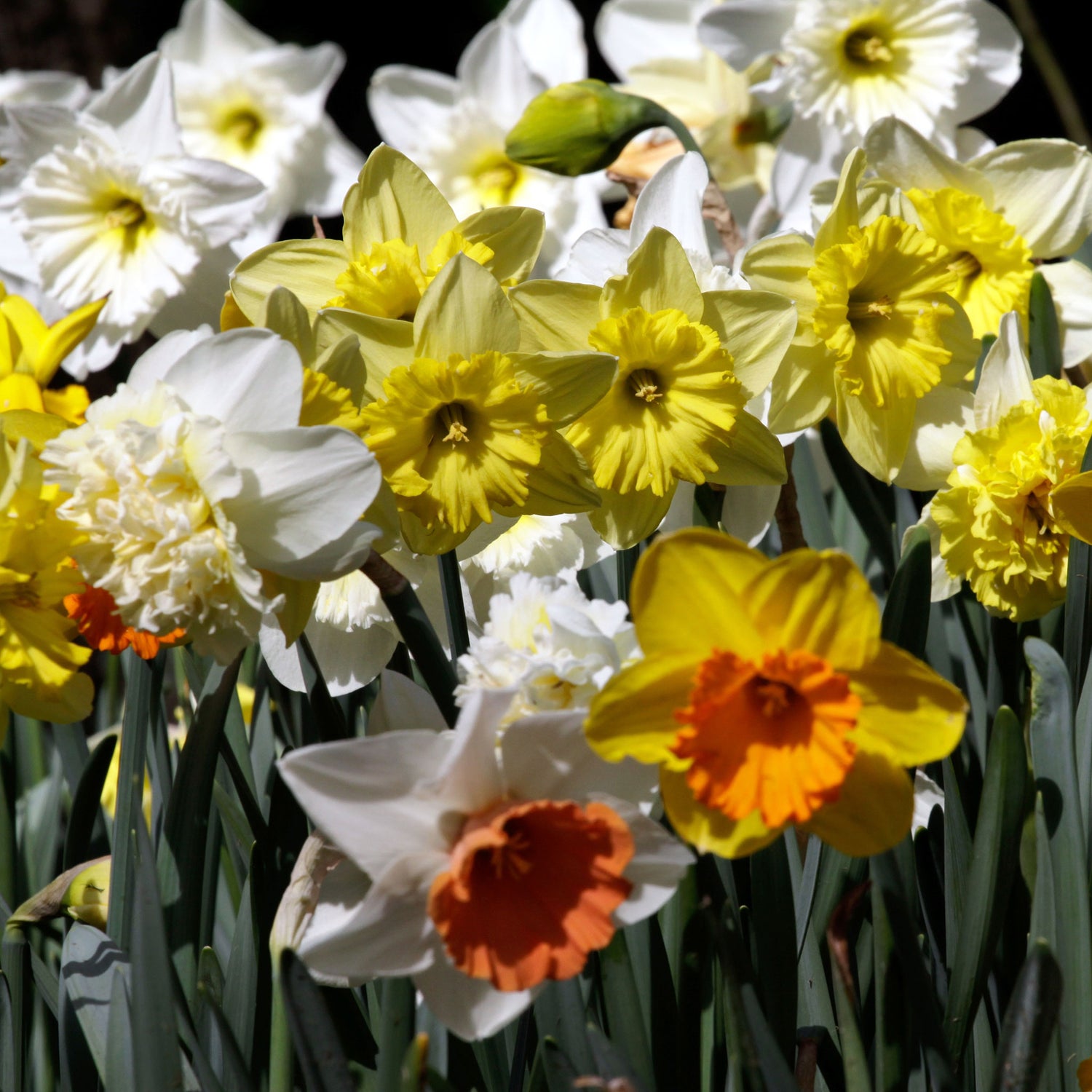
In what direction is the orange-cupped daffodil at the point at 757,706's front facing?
toward the camera
